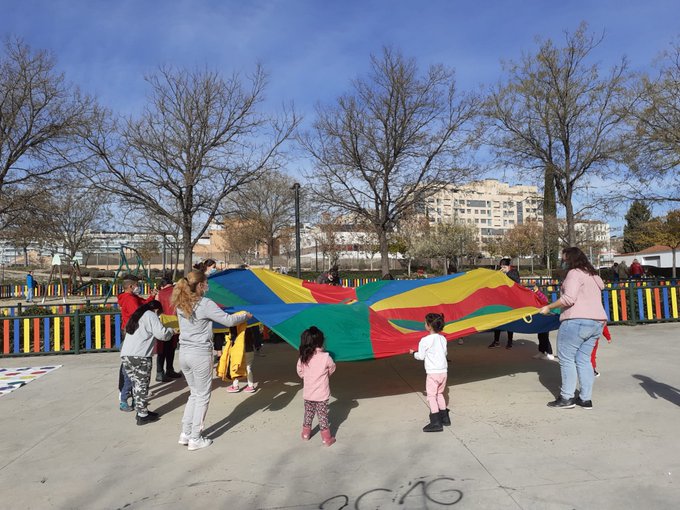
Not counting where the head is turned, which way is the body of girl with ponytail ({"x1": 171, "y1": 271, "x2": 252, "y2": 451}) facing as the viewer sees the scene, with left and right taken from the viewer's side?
facing away from the viewer and to the right of the viewer

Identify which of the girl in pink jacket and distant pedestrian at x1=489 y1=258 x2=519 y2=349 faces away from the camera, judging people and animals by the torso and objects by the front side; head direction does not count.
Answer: the girl in pink jacket

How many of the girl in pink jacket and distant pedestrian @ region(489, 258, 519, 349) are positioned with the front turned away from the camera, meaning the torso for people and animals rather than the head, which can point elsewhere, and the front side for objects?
1

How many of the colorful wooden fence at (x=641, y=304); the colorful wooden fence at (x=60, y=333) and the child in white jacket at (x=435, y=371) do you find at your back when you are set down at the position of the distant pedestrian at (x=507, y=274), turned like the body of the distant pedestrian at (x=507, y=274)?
1

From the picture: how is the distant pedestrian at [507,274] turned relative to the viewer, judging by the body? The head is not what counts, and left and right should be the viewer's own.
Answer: facing the viewer and to the left of the viewer

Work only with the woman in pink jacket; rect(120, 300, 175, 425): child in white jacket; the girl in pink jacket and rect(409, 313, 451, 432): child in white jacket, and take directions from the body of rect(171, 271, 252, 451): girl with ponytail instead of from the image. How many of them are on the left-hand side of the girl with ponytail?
1

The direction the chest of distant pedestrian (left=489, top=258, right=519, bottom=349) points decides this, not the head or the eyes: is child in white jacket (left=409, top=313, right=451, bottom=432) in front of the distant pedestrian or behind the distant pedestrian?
in front

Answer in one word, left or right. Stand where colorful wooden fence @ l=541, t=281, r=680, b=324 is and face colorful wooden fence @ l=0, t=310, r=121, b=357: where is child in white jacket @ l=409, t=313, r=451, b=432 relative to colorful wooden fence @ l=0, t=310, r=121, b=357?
left

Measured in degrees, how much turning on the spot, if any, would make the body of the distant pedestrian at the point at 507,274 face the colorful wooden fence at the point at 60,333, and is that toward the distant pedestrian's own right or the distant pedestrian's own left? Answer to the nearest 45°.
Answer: approximately 45° to the distant pedestrian's own right

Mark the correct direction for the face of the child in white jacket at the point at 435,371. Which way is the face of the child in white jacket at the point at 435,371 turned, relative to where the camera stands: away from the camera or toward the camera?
away from the camera

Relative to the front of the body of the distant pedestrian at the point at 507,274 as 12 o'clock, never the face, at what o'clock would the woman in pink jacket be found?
The woman in pink jacket is roughly at 10 o'clock from the distant pedestrian.

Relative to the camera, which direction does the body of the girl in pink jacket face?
away from the camera

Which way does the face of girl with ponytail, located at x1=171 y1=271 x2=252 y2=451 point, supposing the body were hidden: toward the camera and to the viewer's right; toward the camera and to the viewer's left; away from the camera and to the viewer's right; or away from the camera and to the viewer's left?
away from the camera and to the viewer's right

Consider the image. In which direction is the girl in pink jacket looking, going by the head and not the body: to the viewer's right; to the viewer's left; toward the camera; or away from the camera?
away from the camera

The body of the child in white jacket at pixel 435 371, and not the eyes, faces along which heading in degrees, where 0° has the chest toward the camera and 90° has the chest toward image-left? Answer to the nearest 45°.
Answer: approximately 135°
